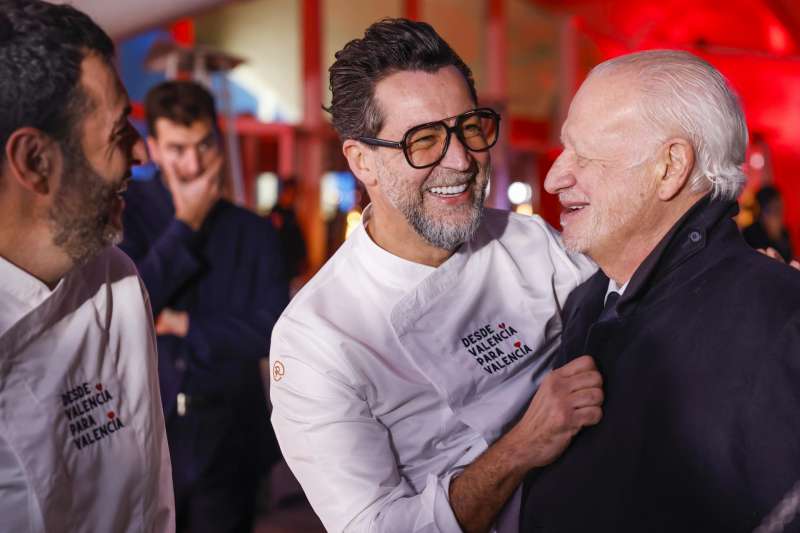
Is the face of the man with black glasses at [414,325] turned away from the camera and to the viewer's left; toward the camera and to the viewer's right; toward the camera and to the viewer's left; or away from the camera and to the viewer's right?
toward the camera and to the viewer's right

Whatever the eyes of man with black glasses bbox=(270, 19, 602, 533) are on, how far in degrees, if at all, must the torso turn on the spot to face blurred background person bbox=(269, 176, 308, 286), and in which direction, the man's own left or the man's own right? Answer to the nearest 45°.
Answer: approximately 135° to the man's own left

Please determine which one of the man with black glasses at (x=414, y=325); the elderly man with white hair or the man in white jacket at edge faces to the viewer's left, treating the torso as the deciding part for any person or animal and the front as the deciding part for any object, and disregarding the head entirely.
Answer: the elderly man with white hair

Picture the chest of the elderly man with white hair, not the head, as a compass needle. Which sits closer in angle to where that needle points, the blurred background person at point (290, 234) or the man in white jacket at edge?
the man in white jacket at edge

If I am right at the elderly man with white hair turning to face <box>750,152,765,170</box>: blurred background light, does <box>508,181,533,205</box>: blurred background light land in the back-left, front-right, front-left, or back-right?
front-left

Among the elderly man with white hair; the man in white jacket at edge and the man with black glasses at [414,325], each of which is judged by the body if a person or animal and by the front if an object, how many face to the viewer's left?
1

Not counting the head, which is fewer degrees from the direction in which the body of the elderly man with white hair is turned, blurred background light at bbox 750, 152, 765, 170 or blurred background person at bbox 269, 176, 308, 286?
the blurred background person

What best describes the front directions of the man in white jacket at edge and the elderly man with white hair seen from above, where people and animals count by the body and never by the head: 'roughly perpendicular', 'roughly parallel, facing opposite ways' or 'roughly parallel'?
roughly parallel, facing opposite ways

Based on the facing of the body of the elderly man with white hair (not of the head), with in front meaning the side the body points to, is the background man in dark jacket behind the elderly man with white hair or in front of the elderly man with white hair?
in front

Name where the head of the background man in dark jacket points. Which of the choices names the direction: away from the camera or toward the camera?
toward the camera

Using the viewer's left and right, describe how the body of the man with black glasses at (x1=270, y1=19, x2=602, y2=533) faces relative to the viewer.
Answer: facing the viewer and to the right of the viewer

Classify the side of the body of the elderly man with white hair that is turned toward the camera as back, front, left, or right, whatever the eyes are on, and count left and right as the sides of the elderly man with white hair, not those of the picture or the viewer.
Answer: left

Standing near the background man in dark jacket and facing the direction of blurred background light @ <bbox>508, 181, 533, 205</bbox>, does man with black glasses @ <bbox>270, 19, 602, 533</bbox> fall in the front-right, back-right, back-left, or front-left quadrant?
back-right

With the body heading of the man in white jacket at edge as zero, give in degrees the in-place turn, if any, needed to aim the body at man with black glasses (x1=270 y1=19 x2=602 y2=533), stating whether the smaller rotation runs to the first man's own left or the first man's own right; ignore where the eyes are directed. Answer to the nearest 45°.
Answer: approximately 45° to the first man's own left

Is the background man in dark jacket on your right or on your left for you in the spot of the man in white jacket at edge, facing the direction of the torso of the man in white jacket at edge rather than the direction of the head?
on your left

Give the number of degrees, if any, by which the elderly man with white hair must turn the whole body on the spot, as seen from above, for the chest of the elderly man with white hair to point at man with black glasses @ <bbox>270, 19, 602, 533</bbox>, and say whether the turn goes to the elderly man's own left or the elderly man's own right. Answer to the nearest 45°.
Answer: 0° — they already face them

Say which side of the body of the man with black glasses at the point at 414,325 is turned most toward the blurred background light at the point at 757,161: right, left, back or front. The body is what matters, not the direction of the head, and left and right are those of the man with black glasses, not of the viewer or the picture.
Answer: left

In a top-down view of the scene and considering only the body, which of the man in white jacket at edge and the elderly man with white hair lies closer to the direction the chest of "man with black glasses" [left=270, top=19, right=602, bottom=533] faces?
the elderly man with white hair

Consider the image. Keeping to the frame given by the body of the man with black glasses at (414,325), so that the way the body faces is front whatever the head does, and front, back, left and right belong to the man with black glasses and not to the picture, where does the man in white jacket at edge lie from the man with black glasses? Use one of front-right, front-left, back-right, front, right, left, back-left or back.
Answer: right
